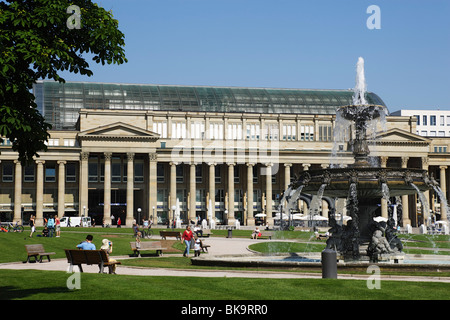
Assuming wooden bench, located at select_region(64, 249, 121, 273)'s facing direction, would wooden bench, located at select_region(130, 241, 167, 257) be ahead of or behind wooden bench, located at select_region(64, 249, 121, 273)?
ahead

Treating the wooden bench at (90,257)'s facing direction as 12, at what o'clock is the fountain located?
The fountain is roughly at 1 o'clock from the wooden bench.

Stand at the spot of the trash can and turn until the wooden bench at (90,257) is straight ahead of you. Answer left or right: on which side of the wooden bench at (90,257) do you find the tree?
left

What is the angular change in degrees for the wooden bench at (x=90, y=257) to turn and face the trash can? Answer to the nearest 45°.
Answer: approximately 90° to its right

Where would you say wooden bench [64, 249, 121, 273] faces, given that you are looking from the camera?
facing away from the viewer and to the right of the viewer

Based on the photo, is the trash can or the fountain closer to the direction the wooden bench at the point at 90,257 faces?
the fountain
